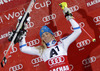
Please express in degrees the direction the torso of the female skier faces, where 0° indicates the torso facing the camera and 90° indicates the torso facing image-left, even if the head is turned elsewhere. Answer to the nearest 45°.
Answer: approximately 0°
